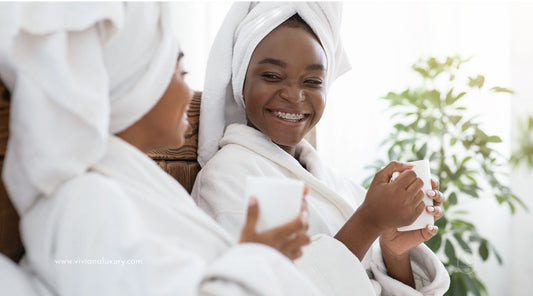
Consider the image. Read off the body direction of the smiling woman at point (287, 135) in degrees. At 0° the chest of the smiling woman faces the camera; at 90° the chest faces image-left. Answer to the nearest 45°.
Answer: approximately 315°

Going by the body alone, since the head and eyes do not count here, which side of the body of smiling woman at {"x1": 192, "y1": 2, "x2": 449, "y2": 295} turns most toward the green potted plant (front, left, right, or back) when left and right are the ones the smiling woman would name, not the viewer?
left
